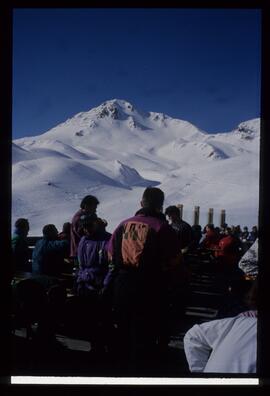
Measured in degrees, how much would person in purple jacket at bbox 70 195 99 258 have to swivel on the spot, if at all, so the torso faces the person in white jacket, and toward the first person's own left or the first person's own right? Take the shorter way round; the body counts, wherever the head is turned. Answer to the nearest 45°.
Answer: approximately 90° to the first person's own right

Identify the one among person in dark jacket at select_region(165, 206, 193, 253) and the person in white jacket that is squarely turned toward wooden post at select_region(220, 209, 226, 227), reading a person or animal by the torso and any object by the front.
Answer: the person in white jacket

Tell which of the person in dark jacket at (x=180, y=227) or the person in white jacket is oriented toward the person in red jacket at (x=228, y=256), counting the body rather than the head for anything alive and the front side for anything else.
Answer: the person in white jacket

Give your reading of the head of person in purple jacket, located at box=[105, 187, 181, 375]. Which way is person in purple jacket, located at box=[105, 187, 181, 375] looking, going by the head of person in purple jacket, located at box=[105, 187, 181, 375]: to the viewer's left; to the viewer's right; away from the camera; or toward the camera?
away from the camera

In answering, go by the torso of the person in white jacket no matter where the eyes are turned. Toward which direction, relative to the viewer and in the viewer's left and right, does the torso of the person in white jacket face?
facing away from the viewer
